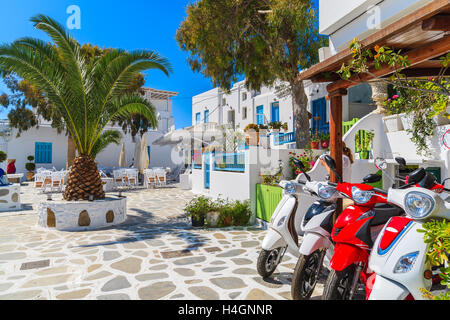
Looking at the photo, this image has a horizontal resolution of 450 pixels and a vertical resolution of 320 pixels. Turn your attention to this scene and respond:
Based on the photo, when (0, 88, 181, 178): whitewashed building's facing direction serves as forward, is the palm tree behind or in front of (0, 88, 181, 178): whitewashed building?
in front

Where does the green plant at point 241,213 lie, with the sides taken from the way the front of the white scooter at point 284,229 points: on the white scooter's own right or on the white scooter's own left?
on the white scooter's own right

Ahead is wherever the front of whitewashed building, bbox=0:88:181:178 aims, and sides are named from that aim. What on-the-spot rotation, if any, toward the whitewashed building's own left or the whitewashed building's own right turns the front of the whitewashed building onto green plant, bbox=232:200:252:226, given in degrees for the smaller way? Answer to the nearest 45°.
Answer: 0° — it already faces it

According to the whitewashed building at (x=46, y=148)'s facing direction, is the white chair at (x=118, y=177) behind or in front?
in front

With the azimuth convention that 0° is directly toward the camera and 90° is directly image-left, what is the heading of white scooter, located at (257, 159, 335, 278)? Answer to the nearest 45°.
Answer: approximately 45°

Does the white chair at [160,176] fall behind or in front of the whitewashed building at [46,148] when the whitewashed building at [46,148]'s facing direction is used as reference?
in front

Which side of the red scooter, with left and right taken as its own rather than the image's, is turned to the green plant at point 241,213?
right

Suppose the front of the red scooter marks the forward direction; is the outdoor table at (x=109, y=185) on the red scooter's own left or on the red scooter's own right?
on the red scooter's own right

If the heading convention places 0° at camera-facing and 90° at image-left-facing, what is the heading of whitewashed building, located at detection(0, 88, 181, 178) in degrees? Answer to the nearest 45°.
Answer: approximately 0°

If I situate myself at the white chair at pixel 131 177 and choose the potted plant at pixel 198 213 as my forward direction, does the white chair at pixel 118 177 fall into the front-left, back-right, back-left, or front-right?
back-right

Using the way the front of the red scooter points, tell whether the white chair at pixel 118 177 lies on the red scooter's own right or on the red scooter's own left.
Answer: on the red scooter's own right

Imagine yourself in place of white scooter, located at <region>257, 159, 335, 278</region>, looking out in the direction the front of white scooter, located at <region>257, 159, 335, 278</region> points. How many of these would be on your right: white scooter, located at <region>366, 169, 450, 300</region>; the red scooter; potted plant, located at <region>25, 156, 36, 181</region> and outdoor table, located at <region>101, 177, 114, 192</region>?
2
